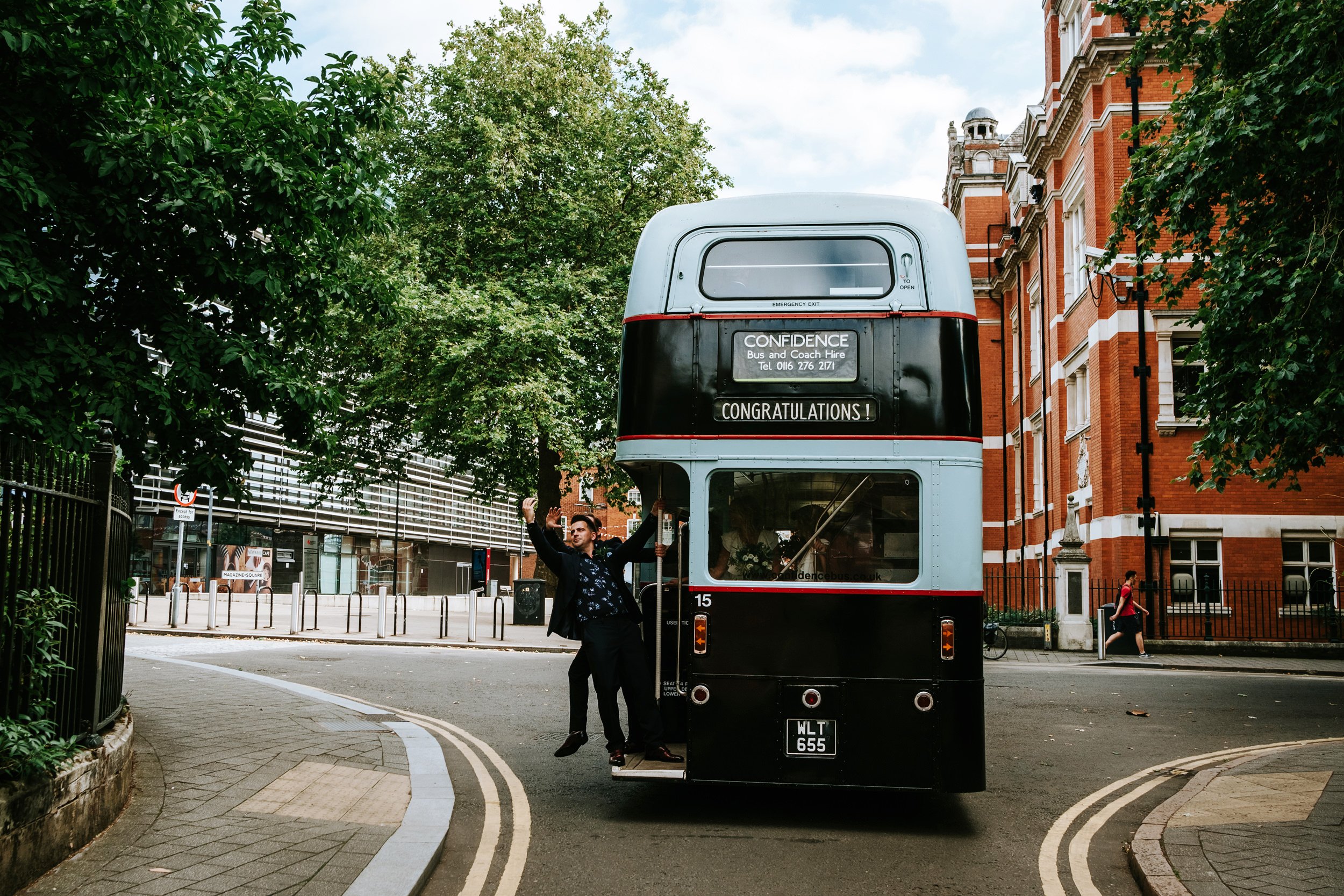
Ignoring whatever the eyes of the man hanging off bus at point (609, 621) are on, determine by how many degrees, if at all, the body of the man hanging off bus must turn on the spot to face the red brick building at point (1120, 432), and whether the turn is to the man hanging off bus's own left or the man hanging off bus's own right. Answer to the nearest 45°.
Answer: approximately 135° to the man hanging off bus's own left

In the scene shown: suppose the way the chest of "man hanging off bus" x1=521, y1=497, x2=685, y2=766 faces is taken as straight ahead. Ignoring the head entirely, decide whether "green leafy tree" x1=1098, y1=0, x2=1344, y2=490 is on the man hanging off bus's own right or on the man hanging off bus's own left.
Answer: on the man hanging off bus's own left

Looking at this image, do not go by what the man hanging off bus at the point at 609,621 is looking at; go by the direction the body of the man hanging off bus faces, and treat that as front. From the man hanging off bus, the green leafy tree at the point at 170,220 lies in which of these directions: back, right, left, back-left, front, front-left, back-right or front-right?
right

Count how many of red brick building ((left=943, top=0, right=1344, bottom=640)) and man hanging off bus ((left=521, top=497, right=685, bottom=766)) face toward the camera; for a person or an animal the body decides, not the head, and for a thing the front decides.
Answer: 1

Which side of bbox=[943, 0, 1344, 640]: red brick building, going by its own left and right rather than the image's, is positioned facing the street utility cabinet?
front

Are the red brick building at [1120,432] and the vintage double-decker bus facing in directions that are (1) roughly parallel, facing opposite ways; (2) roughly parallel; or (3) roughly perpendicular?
roughly perpendicular

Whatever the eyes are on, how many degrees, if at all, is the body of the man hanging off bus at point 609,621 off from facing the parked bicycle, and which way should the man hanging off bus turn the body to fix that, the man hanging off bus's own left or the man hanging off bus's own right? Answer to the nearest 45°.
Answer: approximately 135° to the man hanging off bus's own left

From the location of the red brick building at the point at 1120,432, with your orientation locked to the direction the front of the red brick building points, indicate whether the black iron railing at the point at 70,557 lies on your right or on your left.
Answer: on your left

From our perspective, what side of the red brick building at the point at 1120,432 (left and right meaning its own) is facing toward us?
left

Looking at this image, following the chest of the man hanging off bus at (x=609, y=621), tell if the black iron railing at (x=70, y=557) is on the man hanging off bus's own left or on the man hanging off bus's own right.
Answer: on the man hanging off bus's own right

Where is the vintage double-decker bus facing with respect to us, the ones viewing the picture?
facing away from the viewer

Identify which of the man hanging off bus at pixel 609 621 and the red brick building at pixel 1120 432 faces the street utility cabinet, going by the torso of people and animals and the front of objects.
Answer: the red brick building

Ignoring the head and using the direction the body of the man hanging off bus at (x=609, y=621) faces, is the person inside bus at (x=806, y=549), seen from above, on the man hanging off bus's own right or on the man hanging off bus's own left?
on the man hanging off bus's own left
